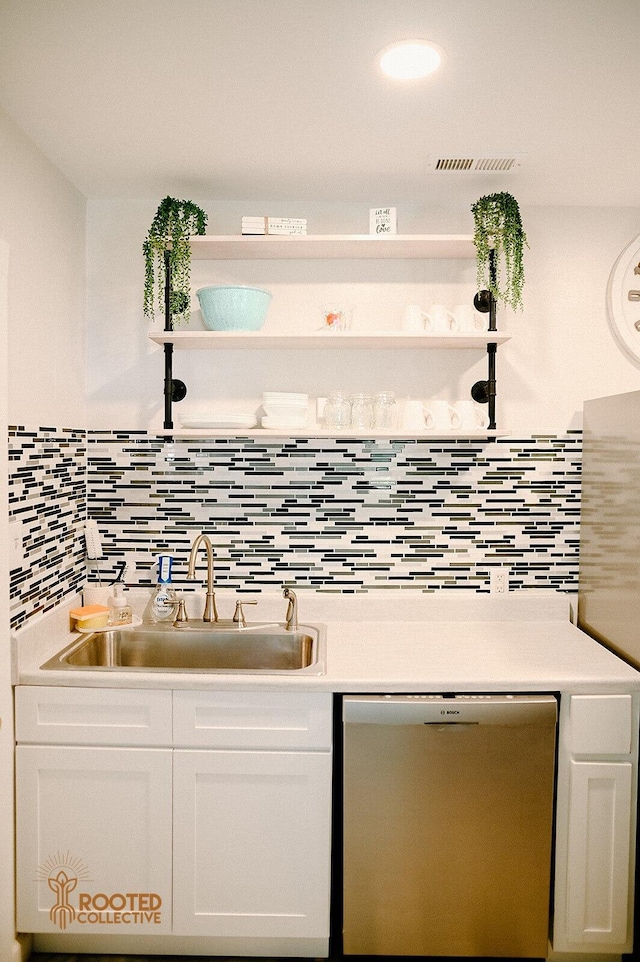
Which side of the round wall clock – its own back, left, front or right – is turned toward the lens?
front

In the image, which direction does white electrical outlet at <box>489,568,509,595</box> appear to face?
toward the camera

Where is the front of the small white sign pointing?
toward the camera

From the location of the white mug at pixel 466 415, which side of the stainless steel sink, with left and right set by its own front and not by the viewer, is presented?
left

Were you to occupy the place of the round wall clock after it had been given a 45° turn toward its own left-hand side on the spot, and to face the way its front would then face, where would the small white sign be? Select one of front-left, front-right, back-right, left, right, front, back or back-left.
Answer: right

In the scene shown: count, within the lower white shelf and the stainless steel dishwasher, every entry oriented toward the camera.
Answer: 2

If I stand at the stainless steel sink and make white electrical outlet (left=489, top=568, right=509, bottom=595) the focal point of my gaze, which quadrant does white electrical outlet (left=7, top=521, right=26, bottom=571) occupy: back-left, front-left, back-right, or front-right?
back-right
